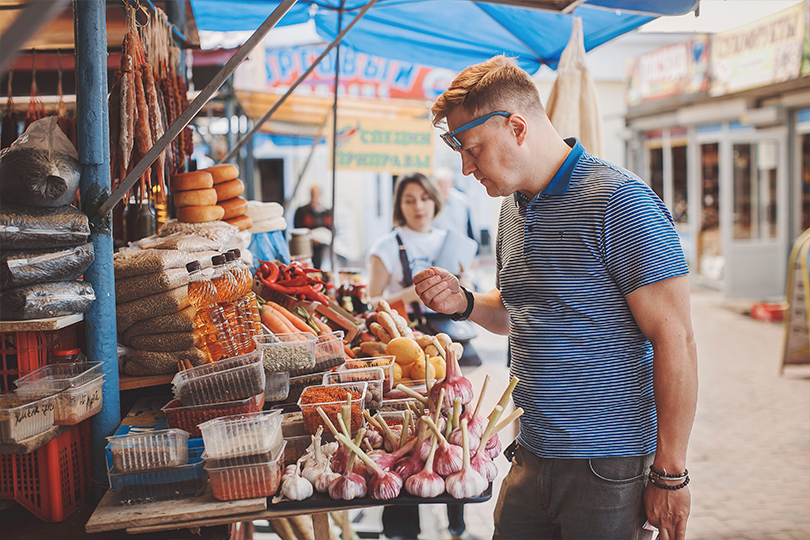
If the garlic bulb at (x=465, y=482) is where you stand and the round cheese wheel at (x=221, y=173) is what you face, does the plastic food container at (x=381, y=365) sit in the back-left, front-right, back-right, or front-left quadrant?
front-right

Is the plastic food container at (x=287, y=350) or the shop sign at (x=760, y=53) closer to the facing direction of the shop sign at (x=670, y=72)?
the plastic food container

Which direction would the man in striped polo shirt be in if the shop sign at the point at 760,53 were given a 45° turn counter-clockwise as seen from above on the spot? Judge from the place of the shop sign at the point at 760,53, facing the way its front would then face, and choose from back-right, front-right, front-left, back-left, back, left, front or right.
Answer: front

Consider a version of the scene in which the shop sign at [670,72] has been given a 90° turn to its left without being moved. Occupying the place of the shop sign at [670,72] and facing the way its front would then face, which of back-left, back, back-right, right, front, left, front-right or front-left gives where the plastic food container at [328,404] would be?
front-right

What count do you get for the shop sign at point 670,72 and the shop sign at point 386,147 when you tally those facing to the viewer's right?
0

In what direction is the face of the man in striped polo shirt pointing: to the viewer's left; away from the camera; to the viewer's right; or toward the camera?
to the viewer's left

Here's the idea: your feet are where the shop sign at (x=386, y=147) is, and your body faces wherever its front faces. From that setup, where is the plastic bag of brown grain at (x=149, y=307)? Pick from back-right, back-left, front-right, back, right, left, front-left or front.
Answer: front

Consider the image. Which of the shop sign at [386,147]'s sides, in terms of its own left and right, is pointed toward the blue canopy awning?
front

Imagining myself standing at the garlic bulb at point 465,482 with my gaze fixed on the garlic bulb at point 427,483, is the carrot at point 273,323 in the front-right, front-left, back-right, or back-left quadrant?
front-right

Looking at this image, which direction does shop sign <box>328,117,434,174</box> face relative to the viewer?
toward the camera

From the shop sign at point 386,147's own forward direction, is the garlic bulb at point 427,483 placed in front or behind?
in front

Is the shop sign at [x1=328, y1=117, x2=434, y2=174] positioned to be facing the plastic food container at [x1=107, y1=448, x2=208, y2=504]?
yes

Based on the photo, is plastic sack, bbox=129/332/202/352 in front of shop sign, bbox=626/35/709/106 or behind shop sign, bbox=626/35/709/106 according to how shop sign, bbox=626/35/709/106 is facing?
in front

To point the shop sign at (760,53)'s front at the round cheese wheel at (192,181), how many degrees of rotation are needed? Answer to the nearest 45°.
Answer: approximately 45° to its left

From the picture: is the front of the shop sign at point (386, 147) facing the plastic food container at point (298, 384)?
yes

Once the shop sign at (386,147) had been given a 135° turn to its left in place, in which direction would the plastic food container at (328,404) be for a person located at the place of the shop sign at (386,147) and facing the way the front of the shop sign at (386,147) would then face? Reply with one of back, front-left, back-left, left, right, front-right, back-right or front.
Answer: back-right

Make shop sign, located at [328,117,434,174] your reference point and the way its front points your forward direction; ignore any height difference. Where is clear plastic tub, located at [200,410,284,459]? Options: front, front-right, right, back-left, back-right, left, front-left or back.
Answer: front

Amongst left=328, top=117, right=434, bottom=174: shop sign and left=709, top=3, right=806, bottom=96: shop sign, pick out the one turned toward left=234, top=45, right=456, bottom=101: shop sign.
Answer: left=709, top=3, right=806, bottom=96: shop sign

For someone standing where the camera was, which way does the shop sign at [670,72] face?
facing the viewer and to the left of the viewer

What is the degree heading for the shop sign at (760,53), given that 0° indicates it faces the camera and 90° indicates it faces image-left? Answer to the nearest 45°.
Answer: approximately 45°

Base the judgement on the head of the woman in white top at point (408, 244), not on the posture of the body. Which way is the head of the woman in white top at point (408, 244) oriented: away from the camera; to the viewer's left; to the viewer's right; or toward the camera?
toward the camera

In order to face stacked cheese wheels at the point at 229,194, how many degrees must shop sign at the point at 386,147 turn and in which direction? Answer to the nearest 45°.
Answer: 0° — it already faces it

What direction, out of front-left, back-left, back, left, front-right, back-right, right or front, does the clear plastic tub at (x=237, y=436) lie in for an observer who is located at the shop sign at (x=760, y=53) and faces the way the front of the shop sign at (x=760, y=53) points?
front-left
